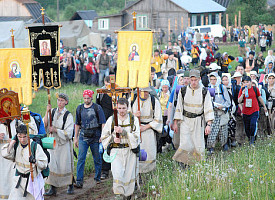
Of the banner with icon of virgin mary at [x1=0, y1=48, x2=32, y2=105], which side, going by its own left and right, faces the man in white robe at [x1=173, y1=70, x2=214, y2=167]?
left

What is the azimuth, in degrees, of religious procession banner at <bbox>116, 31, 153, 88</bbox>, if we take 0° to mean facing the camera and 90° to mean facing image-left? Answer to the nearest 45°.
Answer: approximately 0°

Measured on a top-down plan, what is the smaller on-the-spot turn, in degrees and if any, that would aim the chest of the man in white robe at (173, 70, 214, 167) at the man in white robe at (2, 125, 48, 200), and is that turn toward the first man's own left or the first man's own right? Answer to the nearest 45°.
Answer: approximately 45° to the first man's own right

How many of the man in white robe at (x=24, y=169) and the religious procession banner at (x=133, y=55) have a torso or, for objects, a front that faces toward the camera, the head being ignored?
2

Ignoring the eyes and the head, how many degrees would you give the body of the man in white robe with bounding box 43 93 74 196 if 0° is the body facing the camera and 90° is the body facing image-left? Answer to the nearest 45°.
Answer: approximately 45°

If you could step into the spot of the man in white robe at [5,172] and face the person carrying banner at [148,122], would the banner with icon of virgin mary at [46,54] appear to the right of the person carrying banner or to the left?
left
